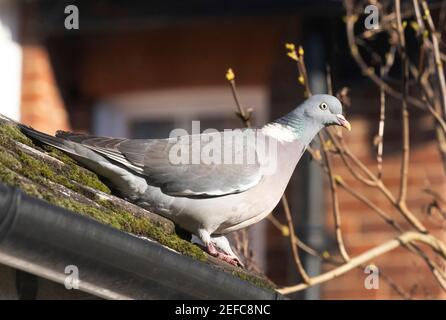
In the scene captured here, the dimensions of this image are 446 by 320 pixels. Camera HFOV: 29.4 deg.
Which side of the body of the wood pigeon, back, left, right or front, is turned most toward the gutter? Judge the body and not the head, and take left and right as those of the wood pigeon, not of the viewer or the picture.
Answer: right

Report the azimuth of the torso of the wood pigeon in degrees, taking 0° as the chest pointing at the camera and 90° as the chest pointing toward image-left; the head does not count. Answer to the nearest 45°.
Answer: approximately 270°
